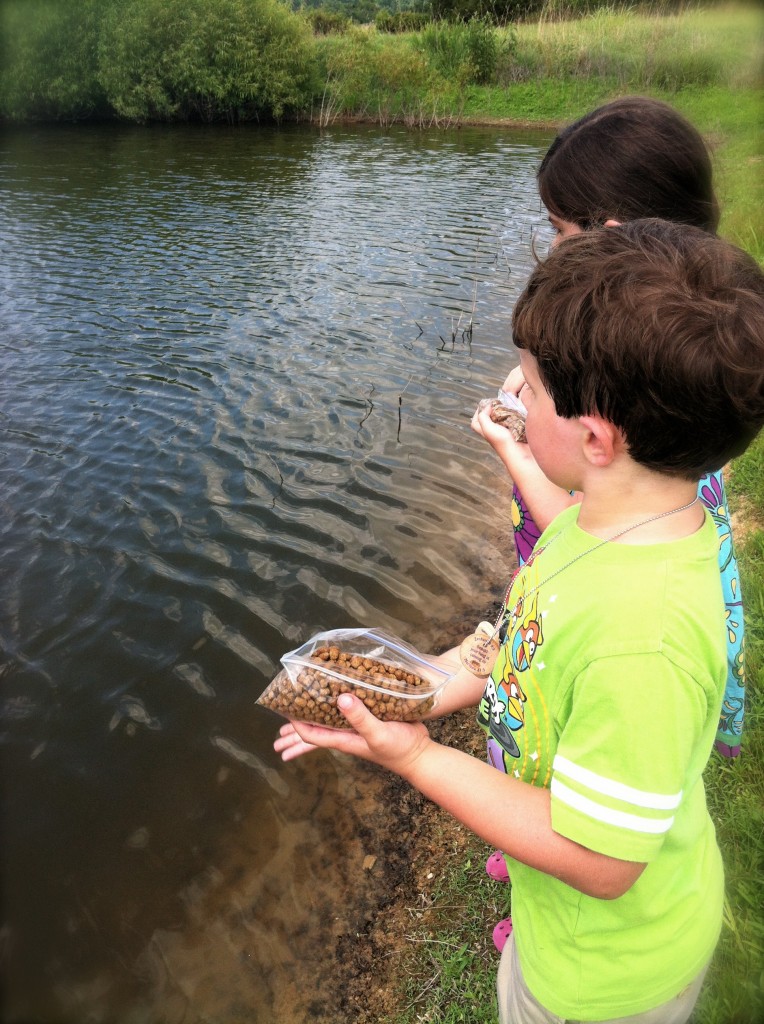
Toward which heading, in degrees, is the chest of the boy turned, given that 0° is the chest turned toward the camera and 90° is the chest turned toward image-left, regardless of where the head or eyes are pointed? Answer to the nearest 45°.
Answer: approximately 90°

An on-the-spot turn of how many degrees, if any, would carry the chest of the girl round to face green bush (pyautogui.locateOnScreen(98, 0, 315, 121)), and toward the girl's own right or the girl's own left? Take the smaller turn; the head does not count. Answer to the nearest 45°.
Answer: approximately 45° to the girl's own right

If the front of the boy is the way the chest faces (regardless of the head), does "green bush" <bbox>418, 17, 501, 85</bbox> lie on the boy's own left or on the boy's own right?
on the boy's own right

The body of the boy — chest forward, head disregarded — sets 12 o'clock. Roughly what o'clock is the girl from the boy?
The girl is roughly at 3 o'clock from the boy.

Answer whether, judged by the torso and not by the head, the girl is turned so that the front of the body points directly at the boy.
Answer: no

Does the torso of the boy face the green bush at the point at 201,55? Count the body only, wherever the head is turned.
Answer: no

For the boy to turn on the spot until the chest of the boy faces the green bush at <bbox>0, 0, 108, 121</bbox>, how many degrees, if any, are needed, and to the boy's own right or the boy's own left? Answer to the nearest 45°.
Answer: approximately 45° to the boy's own right

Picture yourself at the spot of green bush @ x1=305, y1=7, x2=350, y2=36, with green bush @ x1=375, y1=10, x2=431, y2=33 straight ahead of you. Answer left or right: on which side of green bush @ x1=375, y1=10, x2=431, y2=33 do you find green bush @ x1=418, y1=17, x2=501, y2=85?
right

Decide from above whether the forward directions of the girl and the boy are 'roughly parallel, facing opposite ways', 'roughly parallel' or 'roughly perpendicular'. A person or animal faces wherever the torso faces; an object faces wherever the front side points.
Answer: roughly parallel

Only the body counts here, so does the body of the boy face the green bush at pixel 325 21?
no

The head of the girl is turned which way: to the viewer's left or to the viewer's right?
to the viewer's left

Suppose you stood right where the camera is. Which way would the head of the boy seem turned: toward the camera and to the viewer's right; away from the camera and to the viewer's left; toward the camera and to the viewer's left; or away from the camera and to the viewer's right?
away from the camera and to the viewer's left
